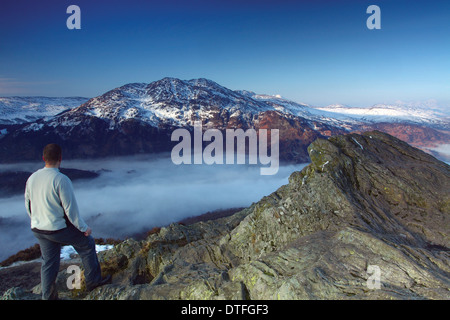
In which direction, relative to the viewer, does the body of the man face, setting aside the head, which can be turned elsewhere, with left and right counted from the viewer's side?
facing away from the viewer and to the right of the viewer
